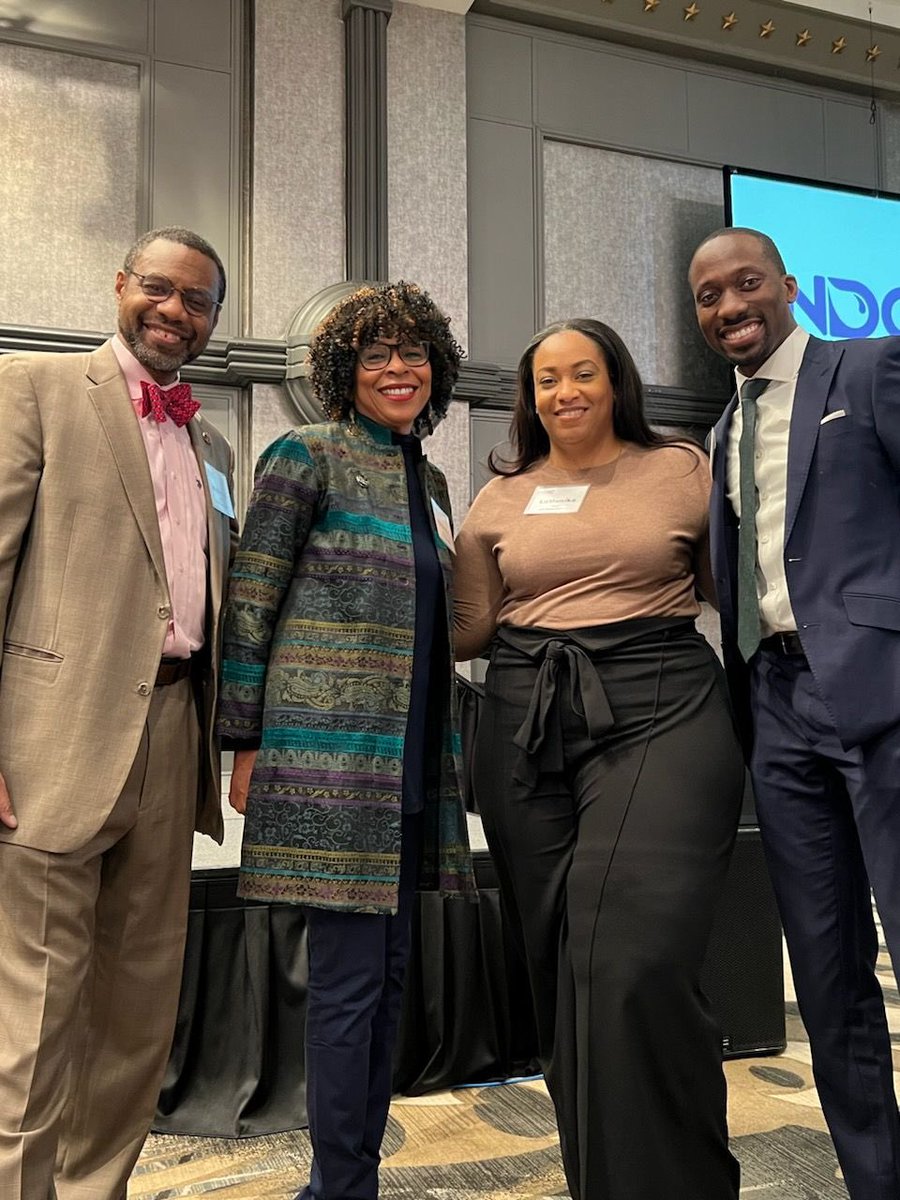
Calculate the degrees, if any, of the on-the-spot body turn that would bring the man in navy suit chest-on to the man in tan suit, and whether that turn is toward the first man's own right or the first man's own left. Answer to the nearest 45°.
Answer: approximately 45° to the first man's own right

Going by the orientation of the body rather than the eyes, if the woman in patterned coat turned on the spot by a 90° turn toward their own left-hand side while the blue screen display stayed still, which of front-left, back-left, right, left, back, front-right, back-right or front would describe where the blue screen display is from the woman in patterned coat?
front

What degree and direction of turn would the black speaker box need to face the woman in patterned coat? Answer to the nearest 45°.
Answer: approximately 45° to its right

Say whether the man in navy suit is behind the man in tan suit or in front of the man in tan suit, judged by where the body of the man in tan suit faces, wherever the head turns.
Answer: in front

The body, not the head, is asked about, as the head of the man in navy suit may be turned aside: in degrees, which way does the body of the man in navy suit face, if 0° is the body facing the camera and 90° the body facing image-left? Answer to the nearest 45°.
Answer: approximately 45°

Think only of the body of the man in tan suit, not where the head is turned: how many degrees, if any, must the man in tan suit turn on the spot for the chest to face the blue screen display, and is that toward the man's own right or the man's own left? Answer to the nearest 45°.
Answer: approximately 90° to the man's own left

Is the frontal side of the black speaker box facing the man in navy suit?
yes

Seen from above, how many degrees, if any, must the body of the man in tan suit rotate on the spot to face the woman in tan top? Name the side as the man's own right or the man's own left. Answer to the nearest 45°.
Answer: approximately 45° to the man's own left
